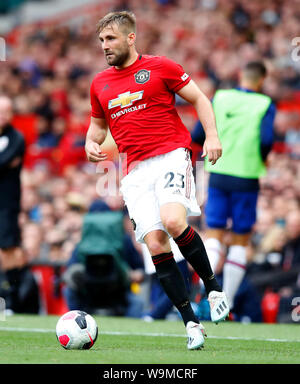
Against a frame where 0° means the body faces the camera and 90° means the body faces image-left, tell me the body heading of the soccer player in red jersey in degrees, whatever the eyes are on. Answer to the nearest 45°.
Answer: approximately 45°

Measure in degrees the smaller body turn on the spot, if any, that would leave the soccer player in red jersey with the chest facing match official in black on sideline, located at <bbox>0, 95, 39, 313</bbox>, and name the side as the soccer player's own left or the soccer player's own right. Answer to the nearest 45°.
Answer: approximately 90° to the soccer player's own right
